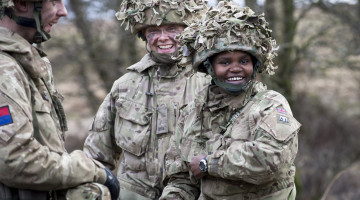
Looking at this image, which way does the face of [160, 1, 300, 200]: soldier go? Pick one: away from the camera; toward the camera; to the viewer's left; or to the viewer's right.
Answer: toward the camera

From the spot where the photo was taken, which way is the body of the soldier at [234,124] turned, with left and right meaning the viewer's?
facing the viewer and to the left of the viewer

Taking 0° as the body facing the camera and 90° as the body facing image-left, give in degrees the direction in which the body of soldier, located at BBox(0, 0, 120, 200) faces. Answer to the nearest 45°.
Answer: approximately 270°

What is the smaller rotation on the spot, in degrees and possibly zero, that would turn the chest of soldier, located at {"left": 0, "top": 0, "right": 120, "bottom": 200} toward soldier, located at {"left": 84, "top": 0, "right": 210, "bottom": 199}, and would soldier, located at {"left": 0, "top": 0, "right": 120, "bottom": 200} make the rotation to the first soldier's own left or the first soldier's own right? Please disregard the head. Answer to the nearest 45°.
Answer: approximately 45° to the first soldier's own left

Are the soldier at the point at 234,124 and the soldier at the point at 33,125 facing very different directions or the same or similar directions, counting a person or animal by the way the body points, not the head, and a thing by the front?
very different directions

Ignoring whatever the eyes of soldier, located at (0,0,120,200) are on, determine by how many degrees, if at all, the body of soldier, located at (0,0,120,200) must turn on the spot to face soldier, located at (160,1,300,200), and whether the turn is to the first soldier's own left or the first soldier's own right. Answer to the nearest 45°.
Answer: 0° — they already face them

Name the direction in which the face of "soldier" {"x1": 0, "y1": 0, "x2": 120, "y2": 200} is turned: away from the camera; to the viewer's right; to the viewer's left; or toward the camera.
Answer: to the viewer's right

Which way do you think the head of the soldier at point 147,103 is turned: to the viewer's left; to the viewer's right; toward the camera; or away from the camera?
toward the camera

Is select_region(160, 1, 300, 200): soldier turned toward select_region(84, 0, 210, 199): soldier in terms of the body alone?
no

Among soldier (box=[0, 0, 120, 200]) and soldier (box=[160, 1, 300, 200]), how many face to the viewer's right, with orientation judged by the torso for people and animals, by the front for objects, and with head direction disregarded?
1
